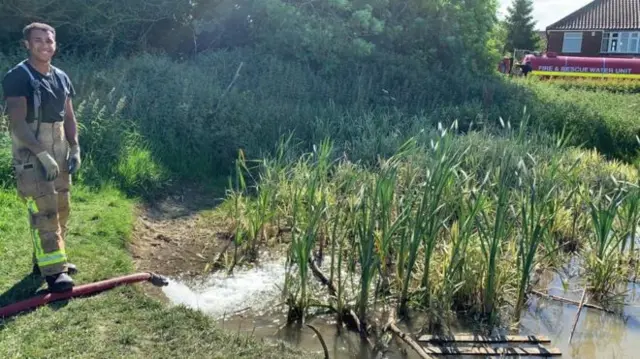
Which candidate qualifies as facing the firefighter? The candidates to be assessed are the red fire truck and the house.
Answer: the house

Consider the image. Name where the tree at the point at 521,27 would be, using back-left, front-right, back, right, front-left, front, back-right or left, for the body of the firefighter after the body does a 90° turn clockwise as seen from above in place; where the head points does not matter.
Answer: back

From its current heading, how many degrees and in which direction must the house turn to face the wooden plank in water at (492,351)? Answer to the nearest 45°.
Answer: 0° — it already faces it

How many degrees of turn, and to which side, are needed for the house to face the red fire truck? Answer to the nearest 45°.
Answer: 0° — it already faces it

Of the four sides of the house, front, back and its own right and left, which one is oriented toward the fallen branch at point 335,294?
front

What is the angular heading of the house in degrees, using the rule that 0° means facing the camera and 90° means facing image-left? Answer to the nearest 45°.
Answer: approximately 0°

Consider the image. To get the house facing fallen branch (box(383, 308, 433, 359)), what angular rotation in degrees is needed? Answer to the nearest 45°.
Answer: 0° — it already faces it

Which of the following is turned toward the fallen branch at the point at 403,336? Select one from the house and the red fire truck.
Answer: the house

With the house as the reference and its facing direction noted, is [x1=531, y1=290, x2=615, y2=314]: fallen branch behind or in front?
in front
